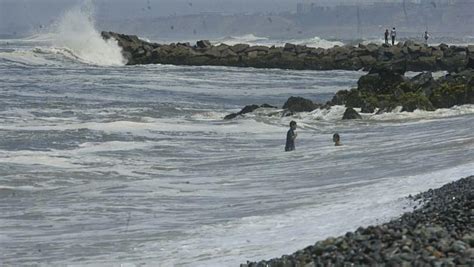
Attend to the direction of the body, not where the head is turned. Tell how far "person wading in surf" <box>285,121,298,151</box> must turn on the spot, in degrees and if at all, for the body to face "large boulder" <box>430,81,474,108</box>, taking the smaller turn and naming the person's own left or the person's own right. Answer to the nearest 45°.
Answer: approximately 45° to the person's own left
